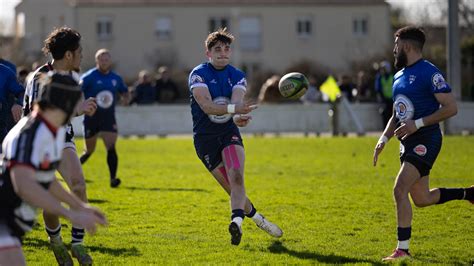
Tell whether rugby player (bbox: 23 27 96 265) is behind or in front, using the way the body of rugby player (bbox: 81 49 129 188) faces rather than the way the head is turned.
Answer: in front

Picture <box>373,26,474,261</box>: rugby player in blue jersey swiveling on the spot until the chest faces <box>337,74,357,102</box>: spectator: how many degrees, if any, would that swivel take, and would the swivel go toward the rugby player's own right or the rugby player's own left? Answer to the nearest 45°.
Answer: approximately 135° to the rugby player's own right

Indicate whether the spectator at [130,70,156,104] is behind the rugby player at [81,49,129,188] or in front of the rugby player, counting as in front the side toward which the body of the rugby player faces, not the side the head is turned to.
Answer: behind

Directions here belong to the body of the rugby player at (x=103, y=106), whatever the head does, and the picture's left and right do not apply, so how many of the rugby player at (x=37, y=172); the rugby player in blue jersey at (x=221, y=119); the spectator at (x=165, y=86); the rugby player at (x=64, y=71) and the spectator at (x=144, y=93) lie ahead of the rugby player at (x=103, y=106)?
3

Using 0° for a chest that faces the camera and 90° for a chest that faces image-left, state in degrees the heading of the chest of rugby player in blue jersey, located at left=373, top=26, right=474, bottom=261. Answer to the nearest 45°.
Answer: approximately 45°

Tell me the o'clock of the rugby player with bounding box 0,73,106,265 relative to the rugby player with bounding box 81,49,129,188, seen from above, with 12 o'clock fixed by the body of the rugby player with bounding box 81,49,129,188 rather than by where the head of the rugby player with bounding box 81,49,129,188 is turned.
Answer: the rugby player with bounding box 0,73,106,265 is roughly at 12 o'clock from the rugby player with bounding box 81,49,129,188.

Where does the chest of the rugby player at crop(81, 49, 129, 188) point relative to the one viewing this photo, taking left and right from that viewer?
facing the viewer

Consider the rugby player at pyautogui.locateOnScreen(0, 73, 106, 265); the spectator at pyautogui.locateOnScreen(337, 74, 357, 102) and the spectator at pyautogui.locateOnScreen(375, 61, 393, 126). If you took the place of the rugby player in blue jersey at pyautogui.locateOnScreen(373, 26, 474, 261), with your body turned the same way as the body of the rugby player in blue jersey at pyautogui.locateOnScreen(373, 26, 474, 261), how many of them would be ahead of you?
1

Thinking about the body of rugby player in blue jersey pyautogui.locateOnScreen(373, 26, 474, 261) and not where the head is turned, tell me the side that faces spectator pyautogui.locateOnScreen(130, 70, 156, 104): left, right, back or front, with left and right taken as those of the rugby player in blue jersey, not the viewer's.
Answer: right

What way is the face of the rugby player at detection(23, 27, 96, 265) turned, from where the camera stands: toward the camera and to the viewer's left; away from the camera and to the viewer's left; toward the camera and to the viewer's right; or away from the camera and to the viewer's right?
away from the camera and to the viewer's right

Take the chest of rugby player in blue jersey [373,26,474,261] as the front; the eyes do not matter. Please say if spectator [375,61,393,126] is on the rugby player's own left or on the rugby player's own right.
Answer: on the rugby player's own right

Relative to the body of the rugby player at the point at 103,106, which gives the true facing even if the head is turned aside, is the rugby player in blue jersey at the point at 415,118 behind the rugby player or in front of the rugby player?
in front

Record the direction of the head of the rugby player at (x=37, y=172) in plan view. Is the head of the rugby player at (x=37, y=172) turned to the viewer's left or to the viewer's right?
to the viewer's right

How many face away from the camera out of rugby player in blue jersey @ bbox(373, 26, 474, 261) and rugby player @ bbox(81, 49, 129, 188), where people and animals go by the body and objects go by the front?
0

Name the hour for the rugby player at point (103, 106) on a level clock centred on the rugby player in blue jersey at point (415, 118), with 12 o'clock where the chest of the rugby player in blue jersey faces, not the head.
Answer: The rugby player is roughly at 3 o'clock from the rugby player in blue jersey.
